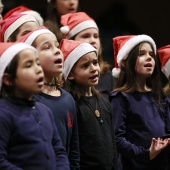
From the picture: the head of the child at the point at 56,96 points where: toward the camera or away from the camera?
toward the camera

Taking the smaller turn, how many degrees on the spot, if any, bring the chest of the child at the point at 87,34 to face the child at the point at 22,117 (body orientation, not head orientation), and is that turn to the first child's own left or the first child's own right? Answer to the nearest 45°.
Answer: approximately 45° to the first child's own right

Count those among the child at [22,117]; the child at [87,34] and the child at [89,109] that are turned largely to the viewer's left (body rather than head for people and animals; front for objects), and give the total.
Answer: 0

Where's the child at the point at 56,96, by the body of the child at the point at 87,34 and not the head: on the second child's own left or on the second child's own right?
on the second child's own right

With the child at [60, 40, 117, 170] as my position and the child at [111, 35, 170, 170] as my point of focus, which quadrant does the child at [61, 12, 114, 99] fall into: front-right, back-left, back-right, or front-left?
front-left

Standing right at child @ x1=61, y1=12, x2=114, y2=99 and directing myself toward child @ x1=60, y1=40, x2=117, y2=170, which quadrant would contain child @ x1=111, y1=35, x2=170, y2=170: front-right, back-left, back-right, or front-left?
front-left

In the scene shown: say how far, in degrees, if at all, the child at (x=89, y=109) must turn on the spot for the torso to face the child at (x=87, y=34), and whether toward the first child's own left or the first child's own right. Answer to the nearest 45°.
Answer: approximately 135° to the first child's own left

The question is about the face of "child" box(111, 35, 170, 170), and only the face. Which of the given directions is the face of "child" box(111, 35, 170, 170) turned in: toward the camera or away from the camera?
toward the camera

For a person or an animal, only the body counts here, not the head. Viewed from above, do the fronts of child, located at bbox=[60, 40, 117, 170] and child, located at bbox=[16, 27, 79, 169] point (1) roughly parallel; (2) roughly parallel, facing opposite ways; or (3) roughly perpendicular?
roughly parallel

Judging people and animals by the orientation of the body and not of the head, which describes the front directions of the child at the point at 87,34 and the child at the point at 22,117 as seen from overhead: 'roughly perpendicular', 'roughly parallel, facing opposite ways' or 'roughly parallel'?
roughly parallel

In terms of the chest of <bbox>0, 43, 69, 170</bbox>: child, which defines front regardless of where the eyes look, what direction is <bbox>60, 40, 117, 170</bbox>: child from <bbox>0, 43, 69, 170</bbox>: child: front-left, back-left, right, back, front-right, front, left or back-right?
left

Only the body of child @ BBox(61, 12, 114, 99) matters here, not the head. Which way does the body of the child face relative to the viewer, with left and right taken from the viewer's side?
facing the viewer and to the right of the viewer

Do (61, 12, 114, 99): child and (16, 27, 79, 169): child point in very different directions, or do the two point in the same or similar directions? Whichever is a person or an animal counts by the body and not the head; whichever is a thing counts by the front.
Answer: same or similar directions
